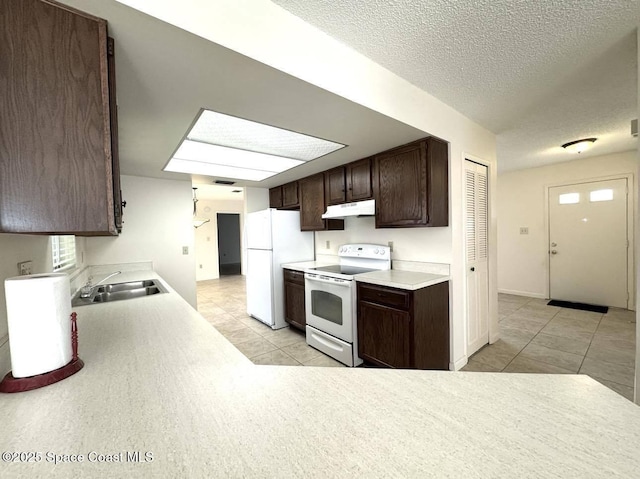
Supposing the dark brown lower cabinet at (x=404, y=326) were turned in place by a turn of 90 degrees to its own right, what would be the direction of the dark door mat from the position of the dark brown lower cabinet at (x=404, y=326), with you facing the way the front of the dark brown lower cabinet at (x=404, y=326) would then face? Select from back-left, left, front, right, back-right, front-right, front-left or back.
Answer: right

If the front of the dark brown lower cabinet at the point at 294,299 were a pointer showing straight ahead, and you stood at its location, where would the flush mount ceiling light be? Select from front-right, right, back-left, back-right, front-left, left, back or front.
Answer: back-left

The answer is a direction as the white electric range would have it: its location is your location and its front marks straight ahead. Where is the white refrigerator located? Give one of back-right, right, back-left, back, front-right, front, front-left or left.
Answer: right

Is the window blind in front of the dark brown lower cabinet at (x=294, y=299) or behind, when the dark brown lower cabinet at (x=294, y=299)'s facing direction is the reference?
in front

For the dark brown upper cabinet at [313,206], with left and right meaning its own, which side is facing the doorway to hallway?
right

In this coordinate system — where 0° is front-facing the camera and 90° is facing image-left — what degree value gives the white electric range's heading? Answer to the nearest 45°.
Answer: approximately 45°

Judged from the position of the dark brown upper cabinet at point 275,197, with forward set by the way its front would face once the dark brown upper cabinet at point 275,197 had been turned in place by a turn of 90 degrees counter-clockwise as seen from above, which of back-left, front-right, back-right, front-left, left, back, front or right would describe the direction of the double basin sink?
right

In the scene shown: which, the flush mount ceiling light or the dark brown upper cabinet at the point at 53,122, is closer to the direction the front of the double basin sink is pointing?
the flush mount ceiling light

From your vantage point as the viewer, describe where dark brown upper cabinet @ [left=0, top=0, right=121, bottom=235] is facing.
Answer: facing to the right of the viewer

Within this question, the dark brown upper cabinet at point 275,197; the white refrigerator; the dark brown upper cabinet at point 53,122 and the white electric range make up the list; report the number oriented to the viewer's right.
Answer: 1

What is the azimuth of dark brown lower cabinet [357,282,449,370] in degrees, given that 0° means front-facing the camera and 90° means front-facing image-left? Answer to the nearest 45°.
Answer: approximately 45°

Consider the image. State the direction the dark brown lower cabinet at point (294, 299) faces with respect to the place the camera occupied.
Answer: facing the viewer and to the left of the viewer

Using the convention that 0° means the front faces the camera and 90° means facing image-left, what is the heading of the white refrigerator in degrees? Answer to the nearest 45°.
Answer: approximately 45°

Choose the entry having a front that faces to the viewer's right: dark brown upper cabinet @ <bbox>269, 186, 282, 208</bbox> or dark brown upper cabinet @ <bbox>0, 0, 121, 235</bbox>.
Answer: dark brown upper cabinet @ <bbox>0, 0, 121, 235</bbox>
